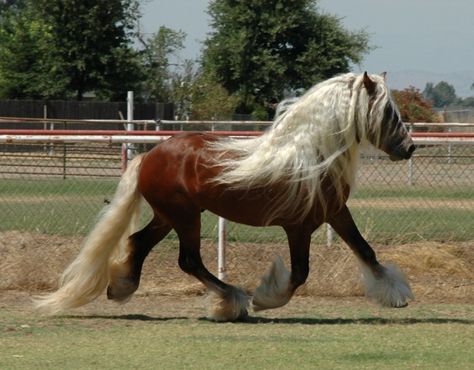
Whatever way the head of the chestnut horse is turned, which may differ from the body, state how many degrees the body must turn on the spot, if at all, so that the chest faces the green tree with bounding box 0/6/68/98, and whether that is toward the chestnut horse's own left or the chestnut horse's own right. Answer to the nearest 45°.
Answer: approximately 90° to the chestnut horse's own left

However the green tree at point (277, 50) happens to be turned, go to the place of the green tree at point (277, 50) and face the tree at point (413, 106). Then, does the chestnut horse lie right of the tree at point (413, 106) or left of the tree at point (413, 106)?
right

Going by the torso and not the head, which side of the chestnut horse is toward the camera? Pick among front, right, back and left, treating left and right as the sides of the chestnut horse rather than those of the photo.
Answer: right

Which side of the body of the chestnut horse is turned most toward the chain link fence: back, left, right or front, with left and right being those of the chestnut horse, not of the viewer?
left

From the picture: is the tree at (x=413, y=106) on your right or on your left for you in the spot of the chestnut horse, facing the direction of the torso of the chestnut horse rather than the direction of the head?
on your left

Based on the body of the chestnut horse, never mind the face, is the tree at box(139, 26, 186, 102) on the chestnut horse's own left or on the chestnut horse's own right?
on the chestnut horse's own left

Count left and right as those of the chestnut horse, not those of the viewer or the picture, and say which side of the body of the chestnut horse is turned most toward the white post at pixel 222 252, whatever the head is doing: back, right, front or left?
left

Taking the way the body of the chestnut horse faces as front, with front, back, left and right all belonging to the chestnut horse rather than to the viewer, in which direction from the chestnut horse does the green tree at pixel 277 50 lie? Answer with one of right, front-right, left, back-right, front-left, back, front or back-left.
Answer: left
